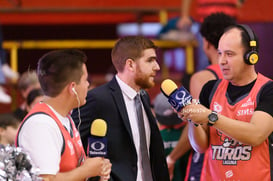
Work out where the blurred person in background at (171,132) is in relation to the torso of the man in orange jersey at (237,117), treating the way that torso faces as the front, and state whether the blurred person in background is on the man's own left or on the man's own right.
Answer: on the man's own right

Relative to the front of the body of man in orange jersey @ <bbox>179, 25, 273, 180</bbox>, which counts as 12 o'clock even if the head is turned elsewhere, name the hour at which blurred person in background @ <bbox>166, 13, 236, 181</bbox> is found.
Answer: The blurred person in background is roughly at 4 o'clock from the man in orange jersey.

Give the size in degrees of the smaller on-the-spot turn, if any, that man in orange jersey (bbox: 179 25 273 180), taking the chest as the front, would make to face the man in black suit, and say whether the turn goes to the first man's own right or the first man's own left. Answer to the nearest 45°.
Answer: approximately 45° to the first man's own right

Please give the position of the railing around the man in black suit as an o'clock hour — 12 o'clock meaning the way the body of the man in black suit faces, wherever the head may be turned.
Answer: The railing is roughly at 7 o'clock from the man in black suit.

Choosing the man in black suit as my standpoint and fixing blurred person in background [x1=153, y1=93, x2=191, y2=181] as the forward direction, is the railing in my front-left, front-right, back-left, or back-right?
front-left

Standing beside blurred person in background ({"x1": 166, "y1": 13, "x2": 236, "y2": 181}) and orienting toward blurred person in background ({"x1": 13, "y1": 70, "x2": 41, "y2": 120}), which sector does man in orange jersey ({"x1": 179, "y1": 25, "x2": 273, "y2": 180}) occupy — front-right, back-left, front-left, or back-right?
back-left

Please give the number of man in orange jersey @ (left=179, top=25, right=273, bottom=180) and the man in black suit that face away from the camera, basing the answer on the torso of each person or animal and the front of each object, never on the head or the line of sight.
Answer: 0

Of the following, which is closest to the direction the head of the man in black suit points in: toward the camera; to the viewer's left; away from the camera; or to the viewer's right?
to the viewer's right

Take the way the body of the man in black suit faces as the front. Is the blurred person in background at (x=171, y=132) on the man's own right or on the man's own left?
on the man's own left

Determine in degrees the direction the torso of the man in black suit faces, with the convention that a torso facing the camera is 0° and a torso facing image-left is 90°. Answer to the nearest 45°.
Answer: approximately 315°

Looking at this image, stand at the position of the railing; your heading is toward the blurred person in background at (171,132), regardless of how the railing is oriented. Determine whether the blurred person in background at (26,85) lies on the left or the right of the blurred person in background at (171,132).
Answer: right

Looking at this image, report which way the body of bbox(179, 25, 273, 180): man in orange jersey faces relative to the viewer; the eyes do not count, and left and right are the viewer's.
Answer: facing the viewer and to the left of the viewer

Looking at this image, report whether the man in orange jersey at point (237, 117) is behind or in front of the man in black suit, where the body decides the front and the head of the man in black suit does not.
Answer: in front

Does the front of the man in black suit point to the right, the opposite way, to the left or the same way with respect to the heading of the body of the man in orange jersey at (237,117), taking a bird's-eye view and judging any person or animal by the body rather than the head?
to the left
